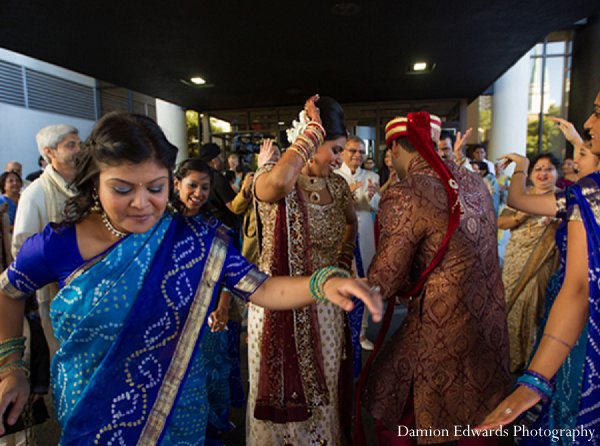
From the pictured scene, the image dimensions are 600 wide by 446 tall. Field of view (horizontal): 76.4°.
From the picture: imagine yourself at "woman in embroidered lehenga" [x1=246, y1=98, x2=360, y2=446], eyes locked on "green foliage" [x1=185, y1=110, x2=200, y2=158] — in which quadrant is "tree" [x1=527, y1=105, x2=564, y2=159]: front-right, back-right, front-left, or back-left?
front-right

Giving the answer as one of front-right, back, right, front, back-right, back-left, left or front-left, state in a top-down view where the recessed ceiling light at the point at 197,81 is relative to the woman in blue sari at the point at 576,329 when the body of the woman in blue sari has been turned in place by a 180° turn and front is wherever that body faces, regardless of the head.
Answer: back-left

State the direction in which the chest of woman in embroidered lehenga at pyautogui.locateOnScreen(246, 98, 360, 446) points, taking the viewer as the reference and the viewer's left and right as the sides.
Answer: facing the viewer and to the right of the viewer

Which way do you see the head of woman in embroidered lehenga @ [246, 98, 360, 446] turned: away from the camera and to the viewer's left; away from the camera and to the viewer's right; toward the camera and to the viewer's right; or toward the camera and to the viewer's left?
toward the camera and to the viewer's right

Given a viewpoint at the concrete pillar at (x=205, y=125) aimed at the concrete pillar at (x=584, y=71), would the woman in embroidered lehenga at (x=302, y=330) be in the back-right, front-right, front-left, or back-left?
front-right

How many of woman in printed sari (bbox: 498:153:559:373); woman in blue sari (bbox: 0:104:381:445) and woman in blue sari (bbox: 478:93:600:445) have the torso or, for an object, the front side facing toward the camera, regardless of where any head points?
2

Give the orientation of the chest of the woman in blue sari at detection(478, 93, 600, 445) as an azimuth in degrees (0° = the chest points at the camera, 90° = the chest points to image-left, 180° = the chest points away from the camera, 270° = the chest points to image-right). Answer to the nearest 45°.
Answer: approximately 90°

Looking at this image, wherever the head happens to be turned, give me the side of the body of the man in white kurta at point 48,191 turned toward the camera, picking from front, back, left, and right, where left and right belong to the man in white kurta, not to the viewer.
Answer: right

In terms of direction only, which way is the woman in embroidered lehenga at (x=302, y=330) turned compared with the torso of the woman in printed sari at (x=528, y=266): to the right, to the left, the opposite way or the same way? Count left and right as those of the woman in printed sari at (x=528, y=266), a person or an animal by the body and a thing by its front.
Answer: to the left

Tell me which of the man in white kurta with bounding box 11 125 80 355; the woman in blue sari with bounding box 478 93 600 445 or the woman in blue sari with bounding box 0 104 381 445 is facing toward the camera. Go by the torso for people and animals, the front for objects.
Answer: the woman in blue sari with bounding box 0 104 381 445

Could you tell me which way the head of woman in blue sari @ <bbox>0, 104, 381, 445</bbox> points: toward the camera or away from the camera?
toward the camera

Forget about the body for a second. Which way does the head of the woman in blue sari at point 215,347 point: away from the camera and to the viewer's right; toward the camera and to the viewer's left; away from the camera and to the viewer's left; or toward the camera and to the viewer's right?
toward the camera and to the viewer's right

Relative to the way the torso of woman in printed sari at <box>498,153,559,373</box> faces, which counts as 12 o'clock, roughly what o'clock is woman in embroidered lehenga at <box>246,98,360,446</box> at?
woman in embroidered lehenga at <box>246,98,360,446</box> is roughly at 1 o'clock from woman in printed sari at <box>498,153,559,373</box>.

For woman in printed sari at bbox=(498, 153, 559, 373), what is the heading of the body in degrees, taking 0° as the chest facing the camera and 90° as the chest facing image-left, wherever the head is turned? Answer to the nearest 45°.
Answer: approximately 0°

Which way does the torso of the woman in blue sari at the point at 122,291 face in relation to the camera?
toward the camera

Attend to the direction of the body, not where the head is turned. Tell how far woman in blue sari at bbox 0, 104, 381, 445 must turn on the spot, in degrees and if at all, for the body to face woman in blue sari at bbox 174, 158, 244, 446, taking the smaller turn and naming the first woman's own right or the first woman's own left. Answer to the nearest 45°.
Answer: approximately 180°

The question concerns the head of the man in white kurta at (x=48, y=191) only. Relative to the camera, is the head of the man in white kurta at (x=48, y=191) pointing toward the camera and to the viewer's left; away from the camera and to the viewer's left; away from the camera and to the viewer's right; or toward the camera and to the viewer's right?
toward the camera and to the viewer's right
